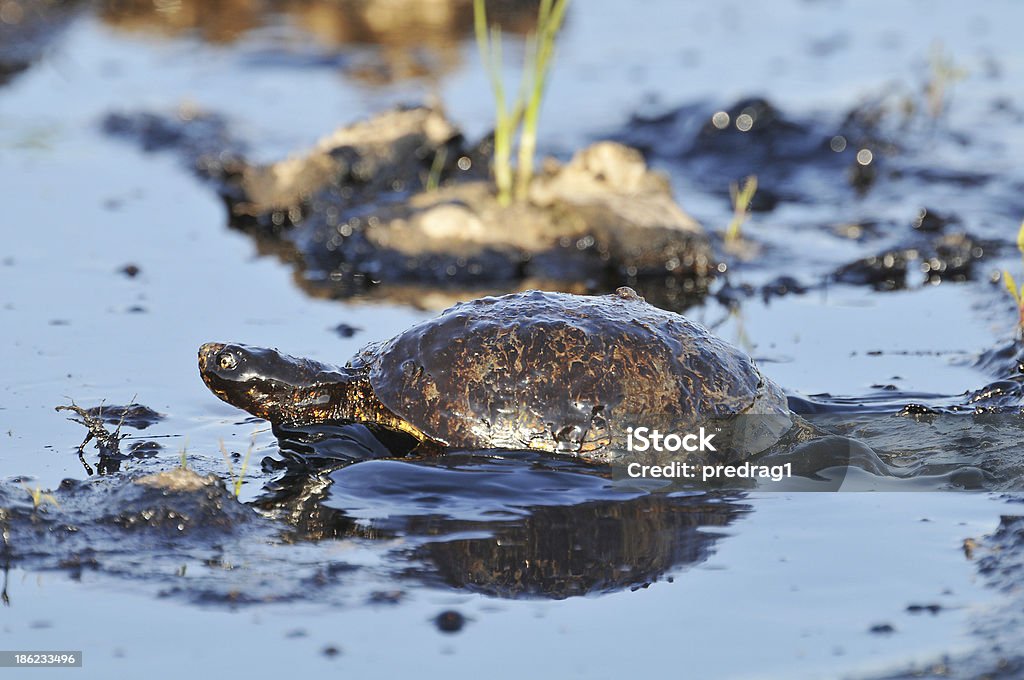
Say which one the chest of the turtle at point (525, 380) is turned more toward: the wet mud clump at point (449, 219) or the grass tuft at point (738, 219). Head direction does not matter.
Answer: the wet mud clump

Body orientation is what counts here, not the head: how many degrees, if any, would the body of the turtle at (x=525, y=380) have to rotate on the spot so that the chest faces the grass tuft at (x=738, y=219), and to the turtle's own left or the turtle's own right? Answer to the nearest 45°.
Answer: approximately 135° to the turtle's own right

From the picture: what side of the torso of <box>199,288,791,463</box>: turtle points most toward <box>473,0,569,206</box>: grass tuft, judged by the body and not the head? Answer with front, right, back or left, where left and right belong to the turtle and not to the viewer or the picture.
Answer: right

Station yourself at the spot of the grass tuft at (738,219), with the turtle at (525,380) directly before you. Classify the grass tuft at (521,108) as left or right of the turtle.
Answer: right

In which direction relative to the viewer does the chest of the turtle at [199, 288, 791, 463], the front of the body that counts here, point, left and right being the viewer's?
facing to the left of the viewer

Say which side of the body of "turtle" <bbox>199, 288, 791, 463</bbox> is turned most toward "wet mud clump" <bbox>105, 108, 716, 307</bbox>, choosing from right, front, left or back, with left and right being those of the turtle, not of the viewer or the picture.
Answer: right
